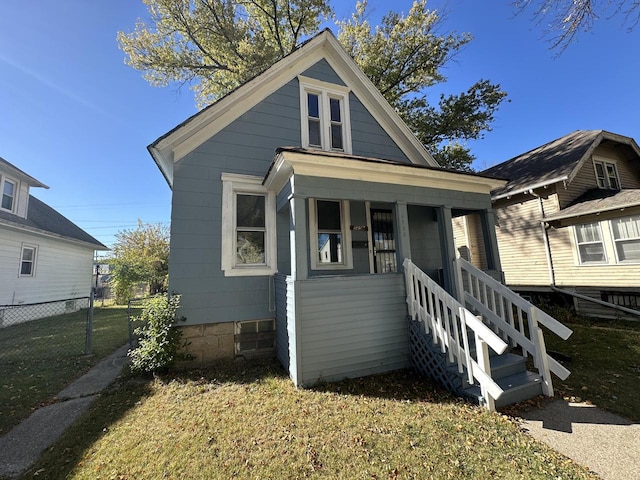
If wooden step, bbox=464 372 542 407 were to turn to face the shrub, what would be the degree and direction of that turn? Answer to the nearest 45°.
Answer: approximately 135° to its right

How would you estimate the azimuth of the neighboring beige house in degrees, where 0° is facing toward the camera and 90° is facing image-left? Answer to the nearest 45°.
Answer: approximately 315°

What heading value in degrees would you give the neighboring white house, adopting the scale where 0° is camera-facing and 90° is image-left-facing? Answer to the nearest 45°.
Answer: approximately 45°

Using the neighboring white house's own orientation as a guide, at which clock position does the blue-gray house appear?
The blue-gray house is roughly at 10 o'clock from the neighboring white house.

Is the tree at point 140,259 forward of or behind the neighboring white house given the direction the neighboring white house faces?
behind

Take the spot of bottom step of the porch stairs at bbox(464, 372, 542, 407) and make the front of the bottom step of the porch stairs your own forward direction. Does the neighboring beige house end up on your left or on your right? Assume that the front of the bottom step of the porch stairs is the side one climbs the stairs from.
on your left

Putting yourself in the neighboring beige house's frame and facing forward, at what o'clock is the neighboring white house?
The neighboring white house is roughly at 3 o'clock from the neighboring beige house.

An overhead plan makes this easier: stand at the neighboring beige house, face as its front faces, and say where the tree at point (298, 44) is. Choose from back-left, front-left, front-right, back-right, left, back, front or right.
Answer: right

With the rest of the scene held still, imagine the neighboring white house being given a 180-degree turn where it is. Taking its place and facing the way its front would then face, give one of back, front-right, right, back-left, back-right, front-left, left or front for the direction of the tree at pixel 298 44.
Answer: right
